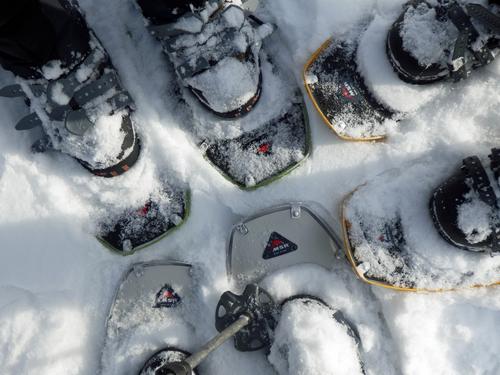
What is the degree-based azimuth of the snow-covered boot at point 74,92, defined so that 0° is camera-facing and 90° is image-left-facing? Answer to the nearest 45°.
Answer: approximately 315°

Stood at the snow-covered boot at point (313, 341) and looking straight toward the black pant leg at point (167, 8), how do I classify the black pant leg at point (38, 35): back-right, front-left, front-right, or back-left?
front-left

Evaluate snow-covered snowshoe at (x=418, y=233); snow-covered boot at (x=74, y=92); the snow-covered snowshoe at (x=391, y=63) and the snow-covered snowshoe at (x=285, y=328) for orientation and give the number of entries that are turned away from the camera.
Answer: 1

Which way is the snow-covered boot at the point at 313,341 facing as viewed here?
away from the camera

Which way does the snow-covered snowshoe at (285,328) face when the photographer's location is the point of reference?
facing away from the viewer

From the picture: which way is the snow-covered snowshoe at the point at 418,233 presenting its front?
to the viewer's left

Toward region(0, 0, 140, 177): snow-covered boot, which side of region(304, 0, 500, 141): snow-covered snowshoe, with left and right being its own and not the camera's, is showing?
front

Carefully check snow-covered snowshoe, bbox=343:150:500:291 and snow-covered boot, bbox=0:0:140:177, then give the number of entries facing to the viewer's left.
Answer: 1
